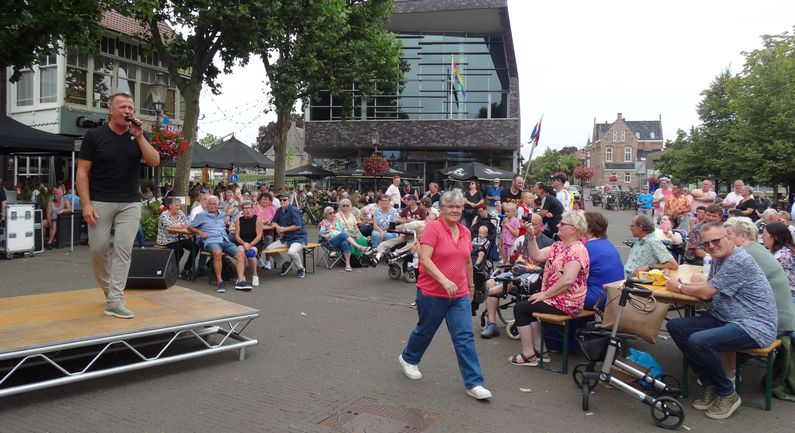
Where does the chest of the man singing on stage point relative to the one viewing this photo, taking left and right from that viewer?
facing the viewer and to the right of the viewer

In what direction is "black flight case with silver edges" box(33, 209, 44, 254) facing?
toward the camera

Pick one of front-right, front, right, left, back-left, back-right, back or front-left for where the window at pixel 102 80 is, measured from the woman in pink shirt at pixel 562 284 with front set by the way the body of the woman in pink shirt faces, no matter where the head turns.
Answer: front-right

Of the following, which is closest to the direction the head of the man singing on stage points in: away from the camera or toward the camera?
toward the camera

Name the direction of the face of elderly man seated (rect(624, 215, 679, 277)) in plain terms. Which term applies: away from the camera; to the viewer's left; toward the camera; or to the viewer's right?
to the viewer's left

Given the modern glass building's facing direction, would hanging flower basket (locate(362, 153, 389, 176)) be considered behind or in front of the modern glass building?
in front

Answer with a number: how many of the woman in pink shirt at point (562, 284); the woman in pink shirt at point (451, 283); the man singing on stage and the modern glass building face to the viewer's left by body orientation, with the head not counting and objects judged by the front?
1

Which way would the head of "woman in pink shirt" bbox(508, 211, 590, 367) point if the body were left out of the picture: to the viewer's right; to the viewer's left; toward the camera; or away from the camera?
to the viewer's left

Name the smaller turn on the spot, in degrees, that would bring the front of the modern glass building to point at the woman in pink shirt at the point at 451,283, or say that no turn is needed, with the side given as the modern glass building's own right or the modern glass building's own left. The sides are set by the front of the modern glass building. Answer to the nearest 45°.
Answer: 0° — it already faces them

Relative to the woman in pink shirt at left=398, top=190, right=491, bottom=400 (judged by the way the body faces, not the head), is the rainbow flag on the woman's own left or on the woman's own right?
on the woman's own left

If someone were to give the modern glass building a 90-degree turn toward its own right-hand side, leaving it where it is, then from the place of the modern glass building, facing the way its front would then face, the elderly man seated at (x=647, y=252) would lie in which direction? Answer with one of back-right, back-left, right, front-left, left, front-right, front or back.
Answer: left
